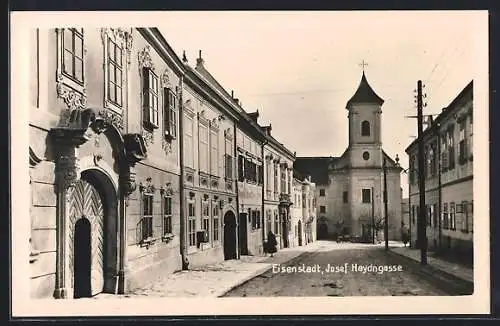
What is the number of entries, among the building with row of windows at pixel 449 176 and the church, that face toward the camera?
1

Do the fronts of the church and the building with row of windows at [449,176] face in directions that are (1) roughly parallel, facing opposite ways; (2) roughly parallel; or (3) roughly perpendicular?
roughly perpendicular

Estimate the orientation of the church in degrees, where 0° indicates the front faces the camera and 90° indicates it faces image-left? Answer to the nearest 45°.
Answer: approximately 0°

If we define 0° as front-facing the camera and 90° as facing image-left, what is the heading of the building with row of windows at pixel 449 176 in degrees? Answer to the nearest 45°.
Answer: approximately 90°
